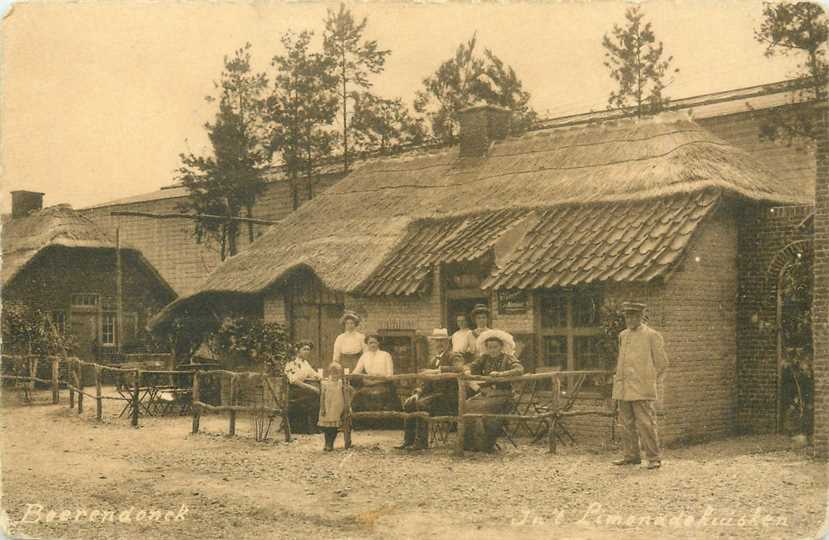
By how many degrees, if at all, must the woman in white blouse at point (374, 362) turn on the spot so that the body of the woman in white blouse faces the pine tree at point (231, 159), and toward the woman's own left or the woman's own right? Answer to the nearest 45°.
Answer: approximately 180°

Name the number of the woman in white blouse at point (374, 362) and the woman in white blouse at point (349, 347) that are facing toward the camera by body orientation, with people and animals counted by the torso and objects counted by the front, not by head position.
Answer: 2

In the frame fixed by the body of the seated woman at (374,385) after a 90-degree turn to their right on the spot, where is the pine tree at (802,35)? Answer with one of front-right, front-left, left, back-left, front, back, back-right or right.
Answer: back

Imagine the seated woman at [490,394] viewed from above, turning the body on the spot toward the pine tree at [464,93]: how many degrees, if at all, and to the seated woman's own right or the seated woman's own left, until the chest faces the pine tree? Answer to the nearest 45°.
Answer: approximately 135° to the seated woman's own right

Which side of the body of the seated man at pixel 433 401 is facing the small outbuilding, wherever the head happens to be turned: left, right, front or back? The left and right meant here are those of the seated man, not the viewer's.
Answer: right

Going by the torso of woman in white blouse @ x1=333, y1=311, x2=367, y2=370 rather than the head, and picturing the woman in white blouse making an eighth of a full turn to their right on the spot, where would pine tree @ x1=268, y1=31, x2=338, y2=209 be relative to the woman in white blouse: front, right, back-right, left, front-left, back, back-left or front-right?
back-right
